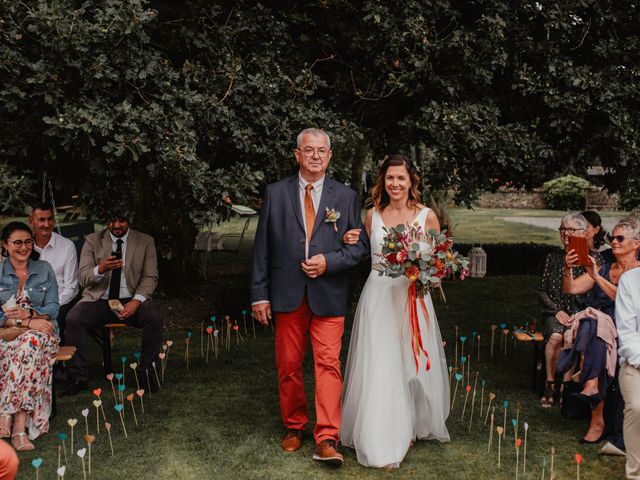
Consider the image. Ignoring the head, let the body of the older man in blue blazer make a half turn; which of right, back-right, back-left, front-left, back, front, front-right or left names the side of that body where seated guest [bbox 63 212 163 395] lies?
front-left

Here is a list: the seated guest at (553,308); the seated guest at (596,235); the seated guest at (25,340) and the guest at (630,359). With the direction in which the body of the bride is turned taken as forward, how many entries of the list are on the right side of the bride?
1

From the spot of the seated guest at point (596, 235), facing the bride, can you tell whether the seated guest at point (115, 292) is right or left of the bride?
right

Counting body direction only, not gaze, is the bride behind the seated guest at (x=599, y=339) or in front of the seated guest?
in front

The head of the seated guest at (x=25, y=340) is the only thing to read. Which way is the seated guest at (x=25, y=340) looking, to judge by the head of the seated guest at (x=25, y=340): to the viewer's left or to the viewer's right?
to the viewer's right

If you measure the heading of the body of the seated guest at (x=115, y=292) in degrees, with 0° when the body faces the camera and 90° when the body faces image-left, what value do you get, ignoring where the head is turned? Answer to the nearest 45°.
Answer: approximately 0°

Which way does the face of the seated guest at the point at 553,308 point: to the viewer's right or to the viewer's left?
to the viewer's left

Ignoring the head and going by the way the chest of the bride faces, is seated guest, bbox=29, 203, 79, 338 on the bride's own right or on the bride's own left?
on the bride's own right
